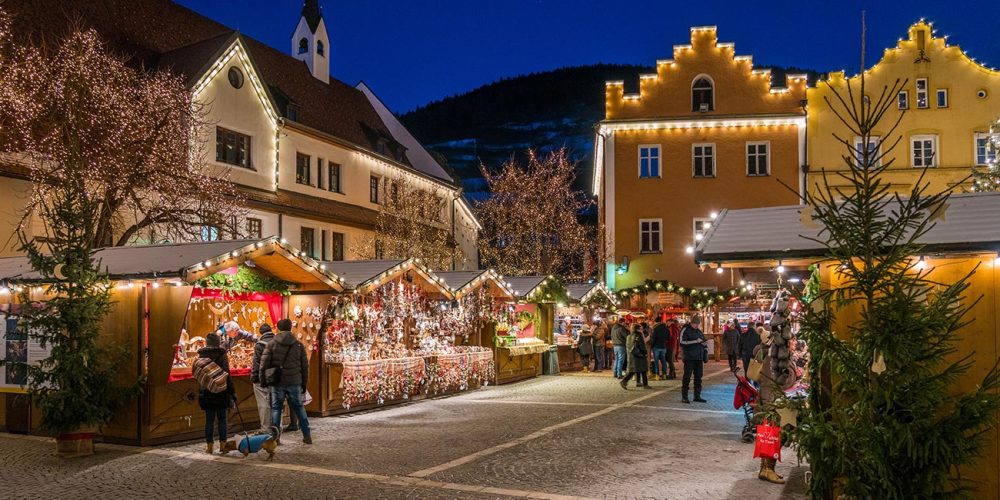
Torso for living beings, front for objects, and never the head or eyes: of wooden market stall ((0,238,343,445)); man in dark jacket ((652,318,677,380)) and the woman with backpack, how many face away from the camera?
2

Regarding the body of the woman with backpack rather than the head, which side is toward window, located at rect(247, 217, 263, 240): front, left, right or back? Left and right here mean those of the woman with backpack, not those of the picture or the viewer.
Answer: front

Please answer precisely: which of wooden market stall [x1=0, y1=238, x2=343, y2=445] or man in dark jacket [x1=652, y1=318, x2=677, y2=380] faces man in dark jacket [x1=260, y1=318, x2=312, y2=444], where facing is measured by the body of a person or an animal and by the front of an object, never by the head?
the wooden market stall

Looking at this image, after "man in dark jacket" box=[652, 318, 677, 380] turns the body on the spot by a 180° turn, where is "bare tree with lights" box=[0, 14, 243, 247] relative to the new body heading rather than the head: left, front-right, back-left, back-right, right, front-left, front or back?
front-right

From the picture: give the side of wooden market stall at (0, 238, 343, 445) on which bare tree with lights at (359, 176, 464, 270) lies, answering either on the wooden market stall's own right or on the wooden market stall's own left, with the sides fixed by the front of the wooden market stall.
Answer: on the wooden market stall's own left

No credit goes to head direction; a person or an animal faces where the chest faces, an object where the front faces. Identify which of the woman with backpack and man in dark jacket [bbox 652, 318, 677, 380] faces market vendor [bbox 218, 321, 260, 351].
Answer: the woman with backpack

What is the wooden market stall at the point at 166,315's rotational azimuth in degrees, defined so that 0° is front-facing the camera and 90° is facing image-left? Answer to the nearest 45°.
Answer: approximately 315°

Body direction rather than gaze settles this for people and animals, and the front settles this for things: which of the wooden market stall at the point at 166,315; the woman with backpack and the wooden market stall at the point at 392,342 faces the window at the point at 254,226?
the woman with backpack

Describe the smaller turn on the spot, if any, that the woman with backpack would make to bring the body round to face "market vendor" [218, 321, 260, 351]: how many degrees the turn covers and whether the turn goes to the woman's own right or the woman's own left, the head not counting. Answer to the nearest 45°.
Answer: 0° — they already face them

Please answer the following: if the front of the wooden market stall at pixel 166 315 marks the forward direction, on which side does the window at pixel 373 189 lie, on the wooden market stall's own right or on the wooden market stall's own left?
on the wooden market stall's own left

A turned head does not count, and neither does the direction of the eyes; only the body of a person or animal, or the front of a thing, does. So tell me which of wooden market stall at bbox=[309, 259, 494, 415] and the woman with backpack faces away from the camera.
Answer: the woman with backpack

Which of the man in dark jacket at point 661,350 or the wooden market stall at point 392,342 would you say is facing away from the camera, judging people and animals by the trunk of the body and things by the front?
the man in dark jacket

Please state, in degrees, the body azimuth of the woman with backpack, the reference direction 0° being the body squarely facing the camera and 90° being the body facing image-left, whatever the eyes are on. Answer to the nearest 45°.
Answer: approximately 180°

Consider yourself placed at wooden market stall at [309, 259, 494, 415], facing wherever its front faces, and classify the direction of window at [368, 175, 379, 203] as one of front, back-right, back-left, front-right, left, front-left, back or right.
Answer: back-left

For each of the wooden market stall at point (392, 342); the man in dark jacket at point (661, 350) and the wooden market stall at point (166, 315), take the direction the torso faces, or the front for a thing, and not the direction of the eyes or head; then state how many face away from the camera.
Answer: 1

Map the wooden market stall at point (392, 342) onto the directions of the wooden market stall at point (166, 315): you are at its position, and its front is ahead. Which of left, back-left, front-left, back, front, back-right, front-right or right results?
left

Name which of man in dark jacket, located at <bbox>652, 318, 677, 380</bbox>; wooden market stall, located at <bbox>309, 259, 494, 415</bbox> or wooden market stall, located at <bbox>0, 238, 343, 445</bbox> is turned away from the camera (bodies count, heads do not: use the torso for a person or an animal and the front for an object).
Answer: the man in dark jacket
